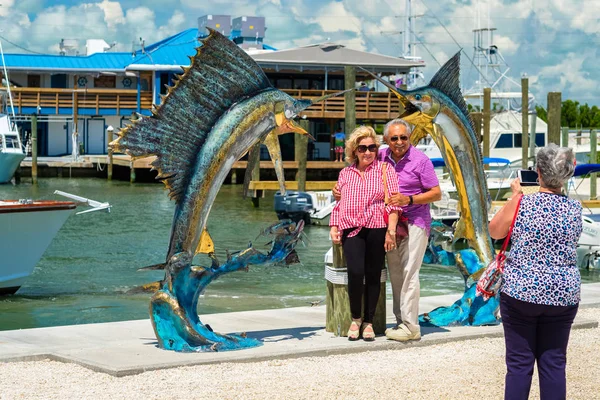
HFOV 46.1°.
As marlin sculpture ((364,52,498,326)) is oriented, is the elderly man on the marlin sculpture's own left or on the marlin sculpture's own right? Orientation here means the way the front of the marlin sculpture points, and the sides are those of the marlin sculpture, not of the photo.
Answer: on the marlin sculpture's own left

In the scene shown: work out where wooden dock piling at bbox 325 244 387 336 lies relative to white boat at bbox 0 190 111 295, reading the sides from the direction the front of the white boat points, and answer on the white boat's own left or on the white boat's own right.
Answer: on the white boat's own right

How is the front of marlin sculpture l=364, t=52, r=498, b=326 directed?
to the viewer's left

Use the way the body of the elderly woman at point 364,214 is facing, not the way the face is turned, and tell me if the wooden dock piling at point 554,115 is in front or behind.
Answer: behind

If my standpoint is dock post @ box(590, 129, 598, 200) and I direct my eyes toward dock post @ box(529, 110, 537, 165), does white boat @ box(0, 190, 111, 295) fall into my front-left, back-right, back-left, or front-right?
back-left

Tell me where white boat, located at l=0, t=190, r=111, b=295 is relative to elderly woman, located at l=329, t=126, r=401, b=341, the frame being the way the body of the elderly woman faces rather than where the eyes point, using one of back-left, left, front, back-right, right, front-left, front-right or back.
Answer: back-right

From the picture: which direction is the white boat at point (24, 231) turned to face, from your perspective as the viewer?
facing to the right of the viewer

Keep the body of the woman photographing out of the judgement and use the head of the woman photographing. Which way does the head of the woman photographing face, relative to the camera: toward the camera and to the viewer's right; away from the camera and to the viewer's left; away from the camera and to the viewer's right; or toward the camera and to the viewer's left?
away from the camera and to the viewer's left

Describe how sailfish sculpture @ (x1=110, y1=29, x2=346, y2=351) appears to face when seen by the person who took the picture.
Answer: facing to the right of the viewer

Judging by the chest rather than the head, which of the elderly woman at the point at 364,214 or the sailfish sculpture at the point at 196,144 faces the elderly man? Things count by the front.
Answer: the sailfish sculpture

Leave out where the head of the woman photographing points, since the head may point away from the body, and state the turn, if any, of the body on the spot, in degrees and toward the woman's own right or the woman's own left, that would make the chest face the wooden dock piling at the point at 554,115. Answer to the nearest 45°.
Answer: approximately 45° to the woman's own right
